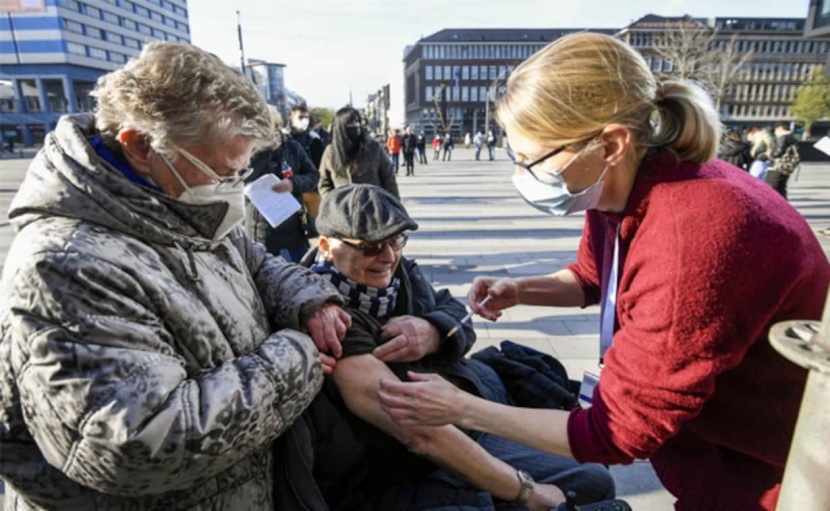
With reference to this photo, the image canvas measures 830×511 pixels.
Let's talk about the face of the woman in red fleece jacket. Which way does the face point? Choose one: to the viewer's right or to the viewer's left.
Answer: to the viewer's left

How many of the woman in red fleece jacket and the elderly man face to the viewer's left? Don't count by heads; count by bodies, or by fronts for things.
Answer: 1

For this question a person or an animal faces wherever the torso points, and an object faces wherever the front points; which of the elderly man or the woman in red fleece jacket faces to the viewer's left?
the woman in red fleece jacket

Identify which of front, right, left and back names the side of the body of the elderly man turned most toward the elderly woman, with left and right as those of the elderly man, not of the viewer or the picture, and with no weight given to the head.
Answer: right

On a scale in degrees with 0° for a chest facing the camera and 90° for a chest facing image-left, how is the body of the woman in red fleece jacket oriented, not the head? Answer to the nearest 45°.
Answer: approximately 90°

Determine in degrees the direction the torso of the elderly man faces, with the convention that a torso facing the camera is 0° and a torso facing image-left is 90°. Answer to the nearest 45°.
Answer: approximately 315°

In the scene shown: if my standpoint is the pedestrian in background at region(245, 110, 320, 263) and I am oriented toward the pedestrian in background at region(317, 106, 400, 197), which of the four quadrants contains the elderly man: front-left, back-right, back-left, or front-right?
back-right

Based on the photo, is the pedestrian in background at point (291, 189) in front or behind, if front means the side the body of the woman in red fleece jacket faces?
in front

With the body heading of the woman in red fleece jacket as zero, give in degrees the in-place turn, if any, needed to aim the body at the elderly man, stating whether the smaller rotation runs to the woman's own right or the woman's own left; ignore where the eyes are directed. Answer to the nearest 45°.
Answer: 0° — they already face them

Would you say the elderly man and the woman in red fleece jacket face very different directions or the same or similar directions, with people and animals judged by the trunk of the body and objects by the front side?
very different directions

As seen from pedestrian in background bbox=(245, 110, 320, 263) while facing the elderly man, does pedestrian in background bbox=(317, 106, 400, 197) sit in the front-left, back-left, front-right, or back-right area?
back-left

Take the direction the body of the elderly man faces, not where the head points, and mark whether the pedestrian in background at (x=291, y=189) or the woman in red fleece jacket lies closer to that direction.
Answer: the woman in red fleece jacket

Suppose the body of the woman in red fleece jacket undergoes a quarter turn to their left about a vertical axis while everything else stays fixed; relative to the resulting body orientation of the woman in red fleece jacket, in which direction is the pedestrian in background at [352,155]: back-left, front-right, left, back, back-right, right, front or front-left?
back-right
